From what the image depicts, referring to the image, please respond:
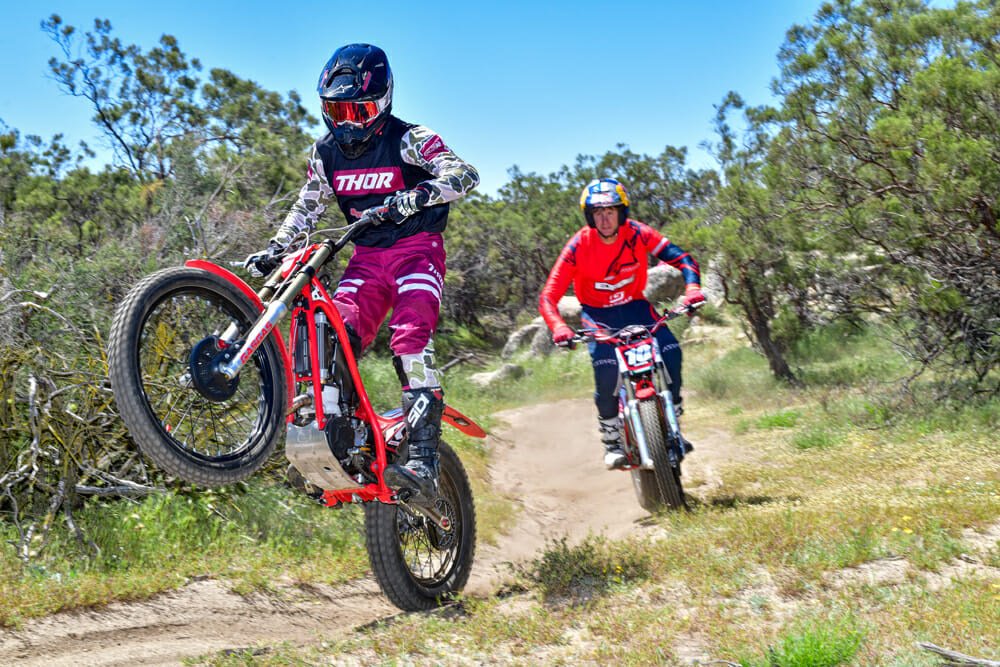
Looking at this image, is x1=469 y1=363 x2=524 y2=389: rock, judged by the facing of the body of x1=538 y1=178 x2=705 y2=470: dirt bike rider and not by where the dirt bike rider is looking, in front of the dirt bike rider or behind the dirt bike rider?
behind

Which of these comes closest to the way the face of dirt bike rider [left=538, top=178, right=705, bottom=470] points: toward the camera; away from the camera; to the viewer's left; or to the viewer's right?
toward the camera

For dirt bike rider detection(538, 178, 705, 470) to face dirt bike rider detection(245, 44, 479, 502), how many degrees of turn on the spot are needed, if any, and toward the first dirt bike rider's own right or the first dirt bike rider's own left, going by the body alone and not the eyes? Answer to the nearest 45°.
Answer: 0° — they already face them

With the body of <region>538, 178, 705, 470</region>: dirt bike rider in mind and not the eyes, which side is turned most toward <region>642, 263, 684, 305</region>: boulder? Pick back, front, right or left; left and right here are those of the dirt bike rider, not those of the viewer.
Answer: back

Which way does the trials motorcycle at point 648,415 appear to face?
toward the camera

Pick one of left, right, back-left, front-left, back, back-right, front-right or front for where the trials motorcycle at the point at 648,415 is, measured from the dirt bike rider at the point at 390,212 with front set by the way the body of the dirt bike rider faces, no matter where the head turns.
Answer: back

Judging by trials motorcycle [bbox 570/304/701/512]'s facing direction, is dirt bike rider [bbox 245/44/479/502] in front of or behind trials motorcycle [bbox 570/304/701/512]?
in front

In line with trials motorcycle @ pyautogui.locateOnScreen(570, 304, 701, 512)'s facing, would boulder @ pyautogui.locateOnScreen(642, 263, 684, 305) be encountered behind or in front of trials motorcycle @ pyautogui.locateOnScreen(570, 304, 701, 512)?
behind

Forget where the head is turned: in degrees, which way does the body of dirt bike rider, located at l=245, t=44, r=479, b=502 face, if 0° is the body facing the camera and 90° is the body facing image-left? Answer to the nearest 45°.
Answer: approximately 45°

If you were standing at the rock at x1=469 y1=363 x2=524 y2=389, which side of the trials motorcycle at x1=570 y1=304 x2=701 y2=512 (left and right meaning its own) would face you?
back

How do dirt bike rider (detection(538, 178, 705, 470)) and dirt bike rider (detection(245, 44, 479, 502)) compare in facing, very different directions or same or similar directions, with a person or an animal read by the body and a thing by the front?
same or similar directions

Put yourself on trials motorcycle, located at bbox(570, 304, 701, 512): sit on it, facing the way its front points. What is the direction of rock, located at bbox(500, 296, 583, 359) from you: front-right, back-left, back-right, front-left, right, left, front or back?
back

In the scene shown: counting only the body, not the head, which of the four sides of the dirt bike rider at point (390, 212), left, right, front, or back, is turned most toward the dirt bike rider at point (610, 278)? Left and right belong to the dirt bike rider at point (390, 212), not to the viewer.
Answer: back

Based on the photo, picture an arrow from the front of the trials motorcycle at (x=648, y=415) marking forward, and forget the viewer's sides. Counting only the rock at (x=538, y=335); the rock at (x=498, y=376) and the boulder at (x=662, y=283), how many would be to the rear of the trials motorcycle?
3
